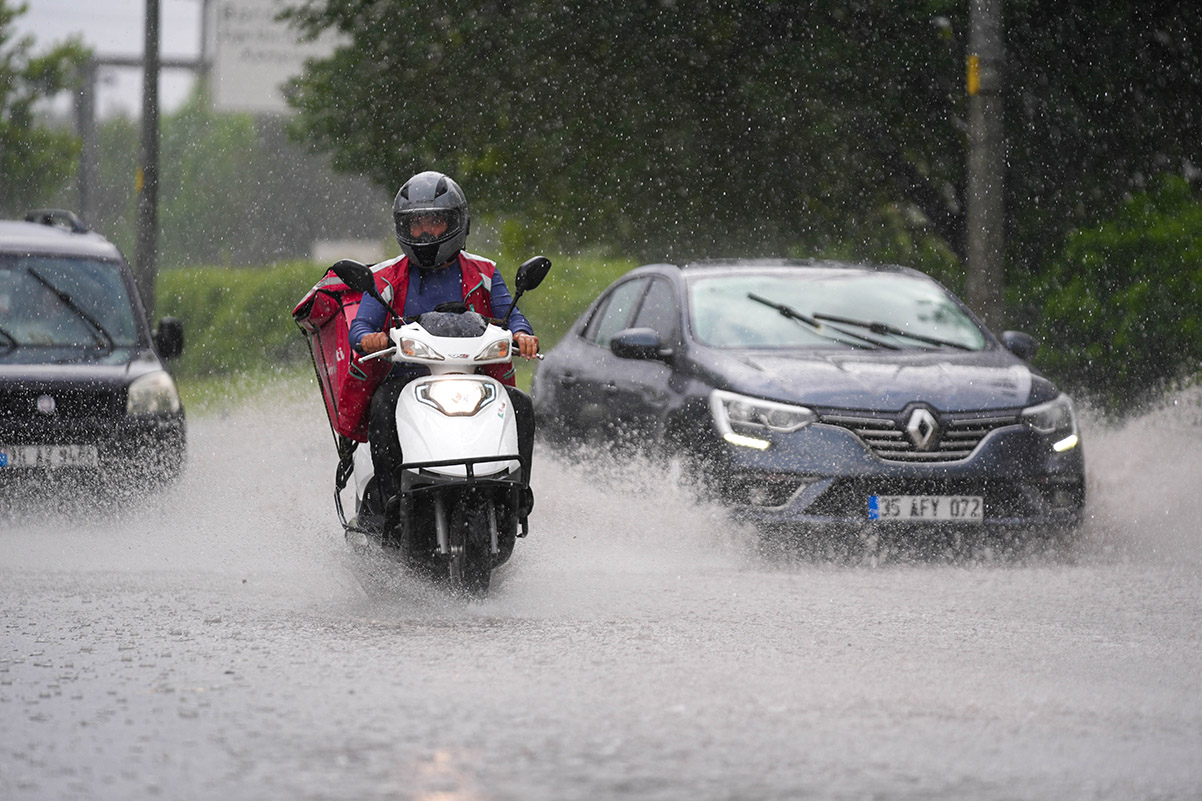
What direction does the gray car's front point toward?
toward the camera

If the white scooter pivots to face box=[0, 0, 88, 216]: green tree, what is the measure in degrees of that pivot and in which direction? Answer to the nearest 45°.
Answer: approximately 180°

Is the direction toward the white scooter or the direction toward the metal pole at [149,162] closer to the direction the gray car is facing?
the white scooter

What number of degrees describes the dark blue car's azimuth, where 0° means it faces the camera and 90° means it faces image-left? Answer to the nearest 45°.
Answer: approximately 315°

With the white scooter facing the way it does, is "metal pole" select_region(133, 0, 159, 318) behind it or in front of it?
behind

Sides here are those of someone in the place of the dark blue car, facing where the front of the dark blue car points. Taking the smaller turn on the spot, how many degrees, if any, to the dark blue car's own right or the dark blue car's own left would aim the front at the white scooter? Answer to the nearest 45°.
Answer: approximately 90° to the dark blue car's own right

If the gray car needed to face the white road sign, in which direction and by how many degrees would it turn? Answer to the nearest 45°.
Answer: approximately 180°

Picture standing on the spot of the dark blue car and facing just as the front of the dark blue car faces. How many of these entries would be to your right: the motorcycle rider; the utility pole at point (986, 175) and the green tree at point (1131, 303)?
1

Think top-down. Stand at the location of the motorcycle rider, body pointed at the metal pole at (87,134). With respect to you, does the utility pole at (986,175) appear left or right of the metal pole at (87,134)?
right

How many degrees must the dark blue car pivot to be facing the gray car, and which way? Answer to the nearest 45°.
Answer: approximately 135° to its right

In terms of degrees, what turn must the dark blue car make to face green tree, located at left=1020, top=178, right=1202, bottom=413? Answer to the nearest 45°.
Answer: approximately 135° to its left

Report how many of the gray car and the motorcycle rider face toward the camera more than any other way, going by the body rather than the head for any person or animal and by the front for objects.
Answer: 2

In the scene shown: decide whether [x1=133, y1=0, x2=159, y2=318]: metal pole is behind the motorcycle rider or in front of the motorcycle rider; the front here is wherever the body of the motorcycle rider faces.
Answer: behind

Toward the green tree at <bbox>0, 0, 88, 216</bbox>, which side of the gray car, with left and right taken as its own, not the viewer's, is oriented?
back

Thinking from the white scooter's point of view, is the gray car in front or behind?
behind
